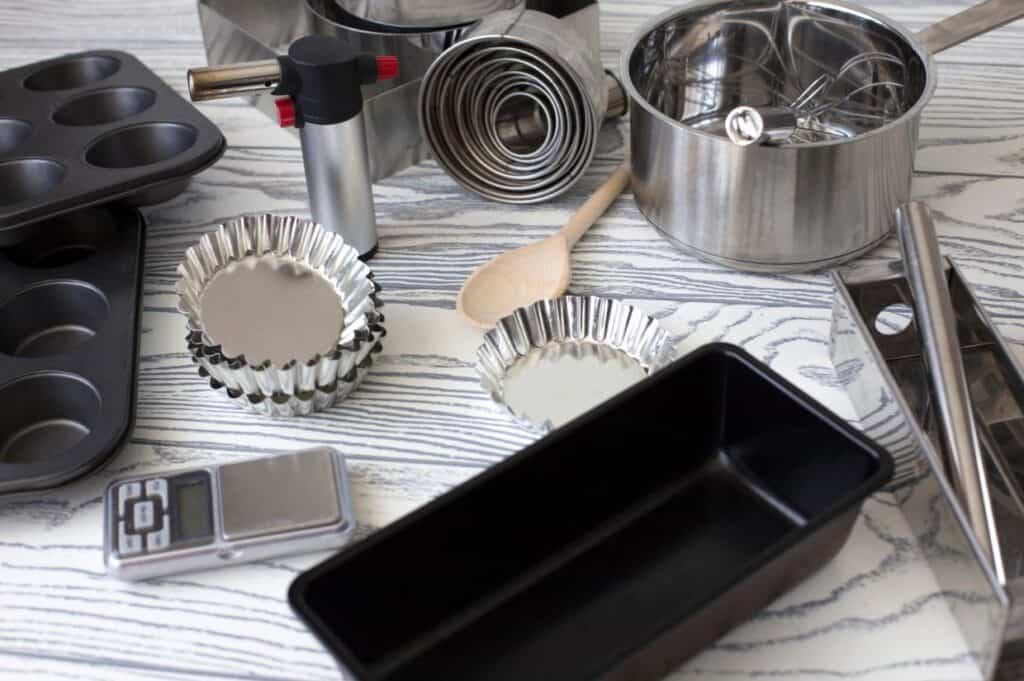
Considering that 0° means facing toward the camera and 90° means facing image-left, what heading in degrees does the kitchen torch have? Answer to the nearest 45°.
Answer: approximately 90°
